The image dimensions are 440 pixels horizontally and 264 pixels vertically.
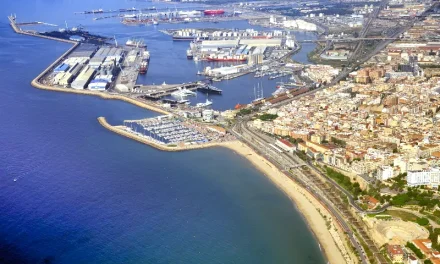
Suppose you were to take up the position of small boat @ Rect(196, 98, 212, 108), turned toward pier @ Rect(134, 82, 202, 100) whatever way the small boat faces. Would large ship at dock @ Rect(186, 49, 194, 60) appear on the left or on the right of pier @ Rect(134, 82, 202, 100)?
right

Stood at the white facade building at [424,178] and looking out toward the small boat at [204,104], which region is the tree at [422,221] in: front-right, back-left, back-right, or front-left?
back-left
